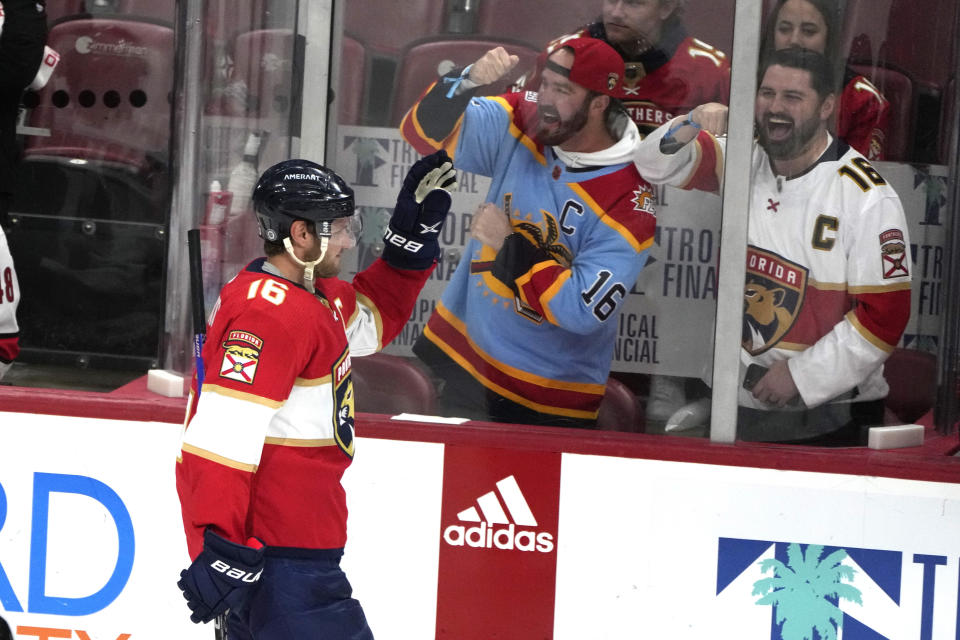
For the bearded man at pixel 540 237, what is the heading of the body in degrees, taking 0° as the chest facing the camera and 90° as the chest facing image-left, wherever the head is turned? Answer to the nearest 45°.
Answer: approximately 45°

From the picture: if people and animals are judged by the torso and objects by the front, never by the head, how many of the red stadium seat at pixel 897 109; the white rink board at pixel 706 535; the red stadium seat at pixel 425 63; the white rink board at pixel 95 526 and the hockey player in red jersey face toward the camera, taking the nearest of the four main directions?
4

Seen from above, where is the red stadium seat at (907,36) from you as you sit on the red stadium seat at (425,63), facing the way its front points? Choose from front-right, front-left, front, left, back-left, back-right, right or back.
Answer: left

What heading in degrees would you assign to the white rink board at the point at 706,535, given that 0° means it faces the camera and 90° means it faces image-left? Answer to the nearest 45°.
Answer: approximately 0°

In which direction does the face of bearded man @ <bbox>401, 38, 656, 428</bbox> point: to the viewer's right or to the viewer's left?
to the viewer's left

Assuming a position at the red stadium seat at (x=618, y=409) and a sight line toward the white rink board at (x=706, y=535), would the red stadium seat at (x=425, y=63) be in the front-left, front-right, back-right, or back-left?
back-right

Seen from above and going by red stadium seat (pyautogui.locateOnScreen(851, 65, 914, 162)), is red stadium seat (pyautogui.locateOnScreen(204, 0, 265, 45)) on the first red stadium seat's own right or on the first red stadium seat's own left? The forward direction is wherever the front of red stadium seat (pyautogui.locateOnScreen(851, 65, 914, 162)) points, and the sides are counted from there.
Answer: on the first red stadium seat's own right

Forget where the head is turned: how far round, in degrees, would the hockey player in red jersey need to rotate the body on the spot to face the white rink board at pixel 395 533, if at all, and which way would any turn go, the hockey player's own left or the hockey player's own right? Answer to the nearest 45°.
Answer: approximately 45° to the hockey player's own left

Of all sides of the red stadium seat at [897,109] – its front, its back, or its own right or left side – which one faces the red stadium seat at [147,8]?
right

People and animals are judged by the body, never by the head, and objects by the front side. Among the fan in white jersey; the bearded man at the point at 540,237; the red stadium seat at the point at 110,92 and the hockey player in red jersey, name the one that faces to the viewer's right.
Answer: the hockey player in red jersey
